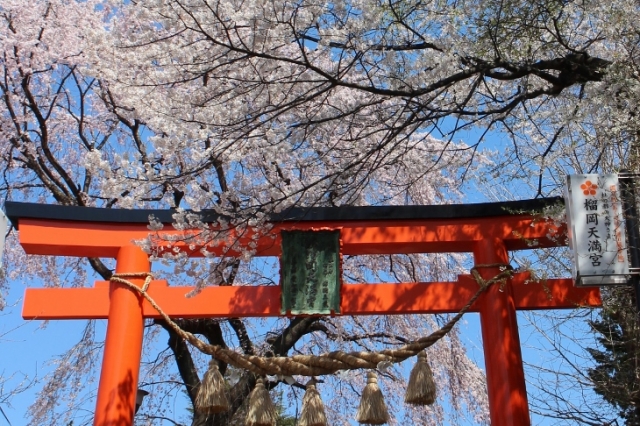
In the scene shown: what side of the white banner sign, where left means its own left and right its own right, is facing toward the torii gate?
right

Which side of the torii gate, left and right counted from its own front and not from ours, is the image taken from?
front

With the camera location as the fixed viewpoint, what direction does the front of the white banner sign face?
facing the viewer

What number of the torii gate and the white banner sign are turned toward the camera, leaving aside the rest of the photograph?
2

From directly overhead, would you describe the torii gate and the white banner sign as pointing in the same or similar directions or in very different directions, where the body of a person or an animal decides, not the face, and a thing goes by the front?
same or similar directions

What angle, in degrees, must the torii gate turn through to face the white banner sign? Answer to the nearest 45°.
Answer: approximately 45° to its left
